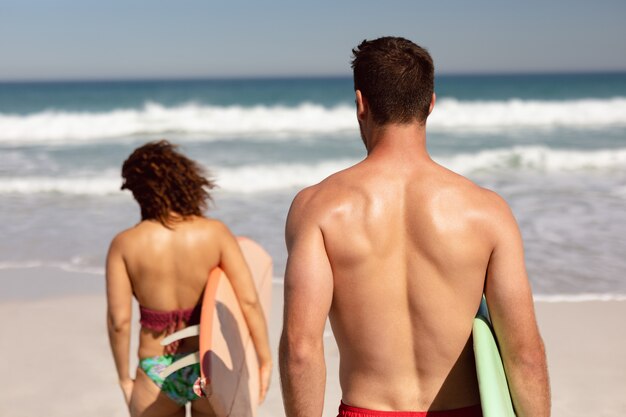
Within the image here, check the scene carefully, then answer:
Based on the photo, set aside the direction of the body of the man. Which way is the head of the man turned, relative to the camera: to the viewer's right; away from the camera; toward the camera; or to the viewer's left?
away from the camera

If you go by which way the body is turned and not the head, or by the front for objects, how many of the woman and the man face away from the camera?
2

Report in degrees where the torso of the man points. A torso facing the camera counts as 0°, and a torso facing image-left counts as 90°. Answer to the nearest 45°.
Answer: approximately 180°

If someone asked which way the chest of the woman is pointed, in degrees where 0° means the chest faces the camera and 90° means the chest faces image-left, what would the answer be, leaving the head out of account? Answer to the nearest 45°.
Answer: approximately 180°

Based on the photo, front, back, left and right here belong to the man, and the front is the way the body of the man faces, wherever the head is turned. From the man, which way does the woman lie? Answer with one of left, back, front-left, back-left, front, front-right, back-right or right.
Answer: front-left
